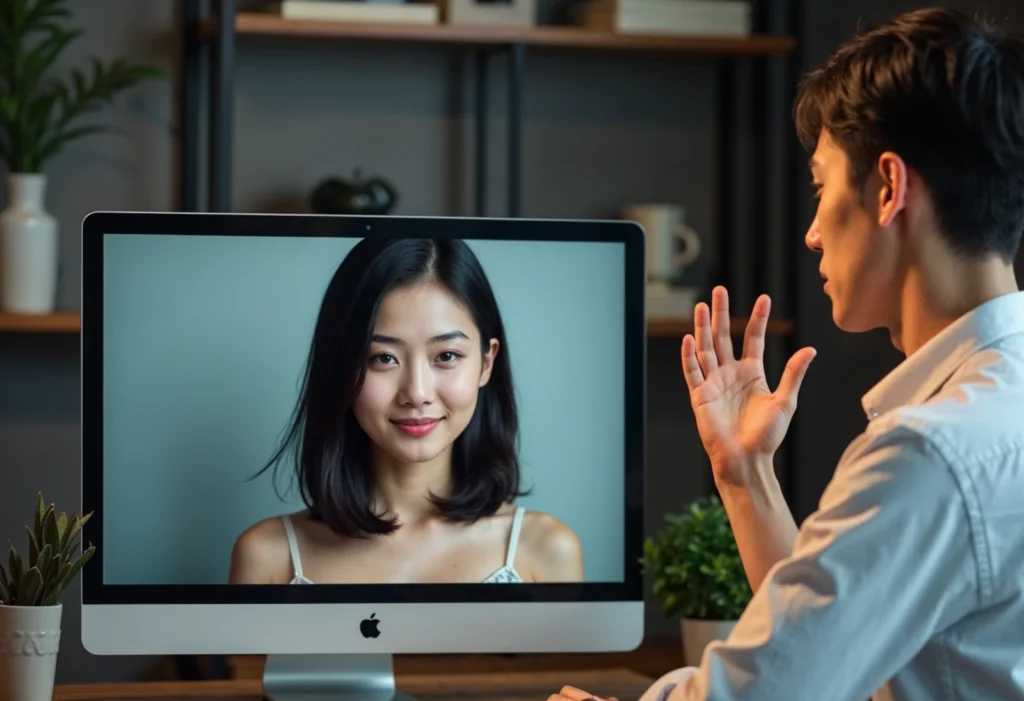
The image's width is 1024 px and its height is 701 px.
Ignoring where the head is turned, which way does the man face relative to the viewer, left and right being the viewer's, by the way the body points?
facing away from the viewer and to the left of the viewer

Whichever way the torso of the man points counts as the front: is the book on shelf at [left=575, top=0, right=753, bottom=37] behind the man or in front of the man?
in front

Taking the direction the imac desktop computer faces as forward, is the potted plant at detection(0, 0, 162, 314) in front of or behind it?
behind

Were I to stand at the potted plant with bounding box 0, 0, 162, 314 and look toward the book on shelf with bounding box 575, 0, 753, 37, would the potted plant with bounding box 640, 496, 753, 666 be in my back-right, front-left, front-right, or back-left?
front-right

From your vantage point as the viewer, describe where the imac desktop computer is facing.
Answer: facing the viewer

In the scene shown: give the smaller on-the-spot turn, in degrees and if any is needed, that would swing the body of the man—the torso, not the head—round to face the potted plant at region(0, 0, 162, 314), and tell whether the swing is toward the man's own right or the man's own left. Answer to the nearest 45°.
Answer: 0° — they already face it

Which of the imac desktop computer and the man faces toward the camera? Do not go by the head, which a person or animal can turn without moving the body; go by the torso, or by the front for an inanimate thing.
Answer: the imac desktop computer

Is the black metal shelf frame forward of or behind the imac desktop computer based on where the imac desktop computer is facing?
behind

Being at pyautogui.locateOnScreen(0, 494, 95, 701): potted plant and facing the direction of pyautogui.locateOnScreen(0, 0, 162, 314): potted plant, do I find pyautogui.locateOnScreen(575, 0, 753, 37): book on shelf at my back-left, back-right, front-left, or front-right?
front-right

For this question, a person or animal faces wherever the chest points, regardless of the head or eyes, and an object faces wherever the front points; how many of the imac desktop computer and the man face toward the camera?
1

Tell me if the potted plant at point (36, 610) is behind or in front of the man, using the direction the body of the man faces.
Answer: in front

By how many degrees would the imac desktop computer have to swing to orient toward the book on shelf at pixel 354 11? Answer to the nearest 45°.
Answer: approximately 180°
